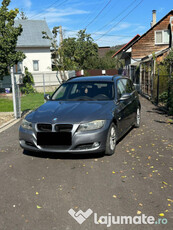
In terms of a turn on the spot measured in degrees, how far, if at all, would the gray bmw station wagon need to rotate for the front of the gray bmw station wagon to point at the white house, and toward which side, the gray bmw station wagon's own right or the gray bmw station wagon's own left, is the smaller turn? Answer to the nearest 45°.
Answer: approximately 135° to the gray bmw station wagon's own right

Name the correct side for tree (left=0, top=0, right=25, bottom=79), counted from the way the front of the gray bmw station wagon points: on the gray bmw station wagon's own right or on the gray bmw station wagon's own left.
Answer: on the gray bmw station wagon's own right

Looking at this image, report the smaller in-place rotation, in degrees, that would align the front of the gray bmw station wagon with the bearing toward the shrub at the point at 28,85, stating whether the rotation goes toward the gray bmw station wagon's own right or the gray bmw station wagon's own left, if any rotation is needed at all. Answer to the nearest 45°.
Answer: approximately 135° to the gray bmw station wagon's own right

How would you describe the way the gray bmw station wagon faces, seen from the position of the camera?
facing the viewer and to the left of the viewer
